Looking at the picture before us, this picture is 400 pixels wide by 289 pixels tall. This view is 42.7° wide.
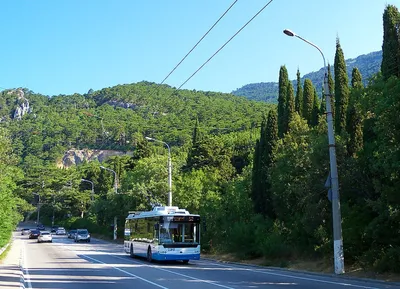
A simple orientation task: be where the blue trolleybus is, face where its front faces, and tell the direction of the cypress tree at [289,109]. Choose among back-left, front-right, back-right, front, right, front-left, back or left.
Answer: left

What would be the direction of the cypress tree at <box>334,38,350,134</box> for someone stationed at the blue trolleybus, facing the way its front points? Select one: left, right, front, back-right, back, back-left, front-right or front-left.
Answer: front-left

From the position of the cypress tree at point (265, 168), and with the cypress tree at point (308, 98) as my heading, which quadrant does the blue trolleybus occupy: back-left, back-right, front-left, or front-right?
back-left

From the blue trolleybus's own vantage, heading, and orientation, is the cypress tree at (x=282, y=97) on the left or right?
on its left

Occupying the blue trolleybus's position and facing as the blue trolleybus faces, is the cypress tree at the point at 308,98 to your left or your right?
on your left

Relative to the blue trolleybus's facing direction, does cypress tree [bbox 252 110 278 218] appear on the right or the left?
on its left

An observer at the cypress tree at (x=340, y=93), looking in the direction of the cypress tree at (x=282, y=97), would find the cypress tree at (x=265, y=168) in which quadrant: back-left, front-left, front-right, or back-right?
front-left

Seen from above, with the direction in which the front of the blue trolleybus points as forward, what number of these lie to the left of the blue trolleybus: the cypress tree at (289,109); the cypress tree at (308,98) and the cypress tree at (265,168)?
3
